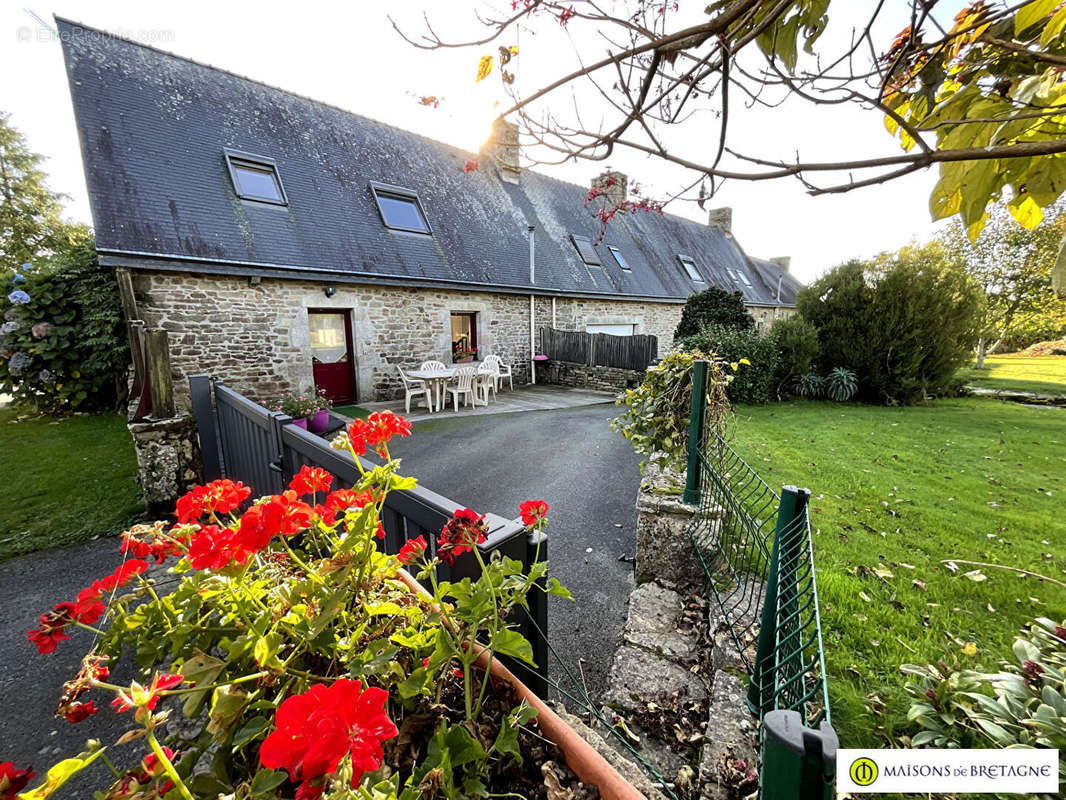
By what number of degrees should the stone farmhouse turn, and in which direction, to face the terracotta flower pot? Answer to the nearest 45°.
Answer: approximately 45° to its right

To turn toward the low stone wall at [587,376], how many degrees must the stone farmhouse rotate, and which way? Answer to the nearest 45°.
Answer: approximately 45° to its left

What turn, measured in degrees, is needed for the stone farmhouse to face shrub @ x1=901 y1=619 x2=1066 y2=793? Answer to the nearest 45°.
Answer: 0° — it already faces it

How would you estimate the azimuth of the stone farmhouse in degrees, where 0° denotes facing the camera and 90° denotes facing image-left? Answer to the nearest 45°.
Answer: approximately 315°

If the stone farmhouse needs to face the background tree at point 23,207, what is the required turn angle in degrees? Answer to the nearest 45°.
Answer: approximately 180°

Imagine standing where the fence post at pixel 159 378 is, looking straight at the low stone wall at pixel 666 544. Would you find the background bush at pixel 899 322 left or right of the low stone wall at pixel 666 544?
left

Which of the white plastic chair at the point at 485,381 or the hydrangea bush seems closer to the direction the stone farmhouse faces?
the white plastic chair
